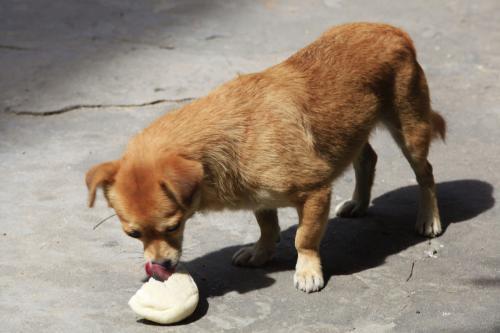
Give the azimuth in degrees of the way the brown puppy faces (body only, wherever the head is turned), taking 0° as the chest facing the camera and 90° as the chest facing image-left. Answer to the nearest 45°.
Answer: approximately 45°

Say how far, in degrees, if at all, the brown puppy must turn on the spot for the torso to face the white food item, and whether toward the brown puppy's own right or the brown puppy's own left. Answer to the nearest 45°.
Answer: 0° — it already faces it
